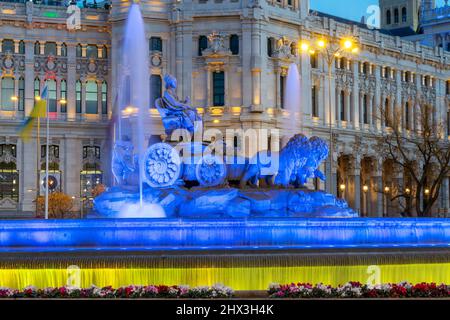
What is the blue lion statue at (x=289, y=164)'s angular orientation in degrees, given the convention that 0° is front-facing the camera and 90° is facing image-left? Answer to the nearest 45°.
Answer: approximately 270°

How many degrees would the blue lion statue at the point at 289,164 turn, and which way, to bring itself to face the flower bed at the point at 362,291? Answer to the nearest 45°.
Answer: approximately 90° to its right

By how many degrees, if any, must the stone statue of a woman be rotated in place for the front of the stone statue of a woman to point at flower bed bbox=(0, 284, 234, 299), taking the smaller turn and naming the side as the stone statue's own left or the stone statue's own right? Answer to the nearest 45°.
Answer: approximately 90° to the stone statue's own right

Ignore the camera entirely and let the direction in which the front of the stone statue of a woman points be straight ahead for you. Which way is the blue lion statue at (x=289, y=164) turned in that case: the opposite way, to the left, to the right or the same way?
the same way

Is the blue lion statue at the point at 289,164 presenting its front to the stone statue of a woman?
no

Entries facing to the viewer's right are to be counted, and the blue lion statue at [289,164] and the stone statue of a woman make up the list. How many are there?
2

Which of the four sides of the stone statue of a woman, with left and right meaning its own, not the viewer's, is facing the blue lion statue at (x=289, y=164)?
front

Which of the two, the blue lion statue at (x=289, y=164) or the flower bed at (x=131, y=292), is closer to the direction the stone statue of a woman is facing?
the blue lion statue

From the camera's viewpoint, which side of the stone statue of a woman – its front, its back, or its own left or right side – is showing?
right
